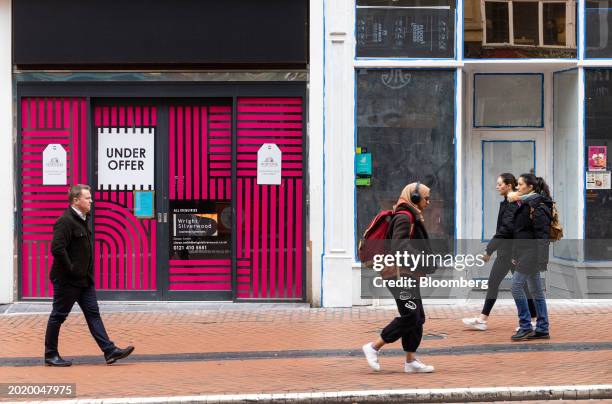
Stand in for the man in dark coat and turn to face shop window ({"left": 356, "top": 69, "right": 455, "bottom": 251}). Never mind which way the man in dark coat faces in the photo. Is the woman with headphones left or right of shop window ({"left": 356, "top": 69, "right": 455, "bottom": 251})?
right

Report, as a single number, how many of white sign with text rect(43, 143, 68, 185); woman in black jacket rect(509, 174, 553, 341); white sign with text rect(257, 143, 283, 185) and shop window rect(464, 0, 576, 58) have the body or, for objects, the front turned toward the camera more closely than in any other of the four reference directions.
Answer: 3

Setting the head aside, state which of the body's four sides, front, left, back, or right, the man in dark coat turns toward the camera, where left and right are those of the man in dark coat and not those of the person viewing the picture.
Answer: right

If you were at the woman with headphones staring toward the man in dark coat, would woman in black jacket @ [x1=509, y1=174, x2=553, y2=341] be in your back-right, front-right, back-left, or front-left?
back-right

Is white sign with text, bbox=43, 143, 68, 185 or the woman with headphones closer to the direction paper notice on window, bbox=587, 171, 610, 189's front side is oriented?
the woman with headphones

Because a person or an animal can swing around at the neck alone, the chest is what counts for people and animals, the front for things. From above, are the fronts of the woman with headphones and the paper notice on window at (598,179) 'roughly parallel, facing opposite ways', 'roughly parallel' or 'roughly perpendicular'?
roughly perpendicular

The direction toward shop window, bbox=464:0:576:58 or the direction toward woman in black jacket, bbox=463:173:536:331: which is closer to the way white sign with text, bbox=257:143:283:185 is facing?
the woman in black jacket

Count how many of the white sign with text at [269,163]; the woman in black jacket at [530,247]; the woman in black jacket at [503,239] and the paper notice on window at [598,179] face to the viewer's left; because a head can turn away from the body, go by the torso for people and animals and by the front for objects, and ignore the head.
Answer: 2

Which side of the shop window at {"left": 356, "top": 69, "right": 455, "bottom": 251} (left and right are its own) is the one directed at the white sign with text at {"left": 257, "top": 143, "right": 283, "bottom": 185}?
right

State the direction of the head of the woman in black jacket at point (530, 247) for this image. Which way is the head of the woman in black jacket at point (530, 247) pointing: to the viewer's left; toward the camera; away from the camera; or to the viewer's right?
to the viewer's left

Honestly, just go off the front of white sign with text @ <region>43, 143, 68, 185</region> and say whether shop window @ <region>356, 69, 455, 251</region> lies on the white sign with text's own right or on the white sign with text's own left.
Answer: on the white sign with text's own left

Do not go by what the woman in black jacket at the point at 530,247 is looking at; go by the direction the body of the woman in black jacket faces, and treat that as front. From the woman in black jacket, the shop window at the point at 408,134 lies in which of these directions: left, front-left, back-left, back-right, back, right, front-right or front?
front-right

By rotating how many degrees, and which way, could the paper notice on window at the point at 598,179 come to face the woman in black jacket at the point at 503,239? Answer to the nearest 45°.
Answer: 0° — it already faces them

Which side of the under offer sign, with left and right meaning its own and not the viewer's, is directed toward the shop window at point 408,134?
left

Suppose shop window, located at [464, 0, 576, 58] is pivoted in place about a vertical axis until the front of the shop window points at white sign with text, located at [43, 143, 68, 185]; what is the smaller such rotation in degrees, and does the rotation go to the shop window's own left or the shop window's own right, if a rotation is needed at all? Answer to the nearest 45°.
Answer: approximately 90° to the shop window's own right

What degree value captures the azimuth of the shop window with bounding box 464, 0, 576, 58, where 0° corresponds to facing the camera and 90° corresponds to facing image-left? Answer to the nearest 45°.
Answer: approximately 0°

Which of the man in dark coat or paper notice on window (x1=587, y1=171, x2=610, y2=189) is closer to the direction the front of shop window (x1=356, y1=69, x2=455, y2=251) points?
the man in dark coat
